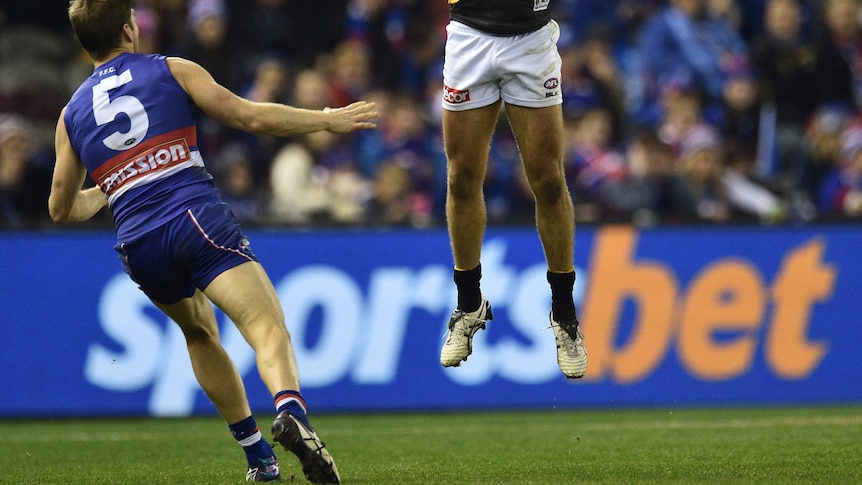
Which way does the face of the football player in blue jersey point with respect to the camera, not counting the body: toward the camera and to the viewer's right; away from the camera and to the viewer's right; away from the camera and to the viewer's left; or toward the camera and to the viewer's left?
away from the camera and to the viewer's right

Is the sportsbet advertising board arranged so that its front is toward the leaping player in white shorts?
yes

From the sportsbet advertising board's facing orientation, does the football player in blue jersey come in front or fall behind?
in front

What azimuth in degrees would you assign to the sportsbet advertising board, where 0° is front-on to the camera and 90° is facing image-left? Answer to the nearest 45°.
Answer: approximately 0°

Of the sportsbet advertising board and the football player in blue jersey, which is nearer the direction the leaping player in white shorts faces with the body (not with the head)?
the football player in blue jersey

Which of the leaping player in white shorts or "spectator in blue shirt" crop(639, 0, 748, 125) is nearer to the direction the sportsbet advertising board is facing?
the leaping player in white shorts

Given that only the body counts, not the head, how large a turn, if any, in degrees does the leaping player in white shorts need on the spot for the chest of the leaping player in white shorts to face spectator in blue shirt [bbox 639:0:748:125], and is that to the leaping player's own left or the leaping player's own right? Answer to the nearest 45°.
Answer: approximately 180°

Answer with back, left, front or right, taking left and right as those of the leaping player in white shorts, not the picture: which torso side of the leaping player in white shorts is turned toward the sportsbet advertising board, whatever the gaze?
back

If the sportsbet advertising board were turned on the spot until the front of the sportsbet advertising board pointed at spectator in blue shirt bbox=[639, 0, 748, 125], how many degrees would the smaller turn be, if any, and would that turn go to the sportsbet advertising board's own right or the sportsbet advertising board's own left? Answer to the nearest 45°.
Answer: approximately 135° to the sportsbet advertising board's own left
